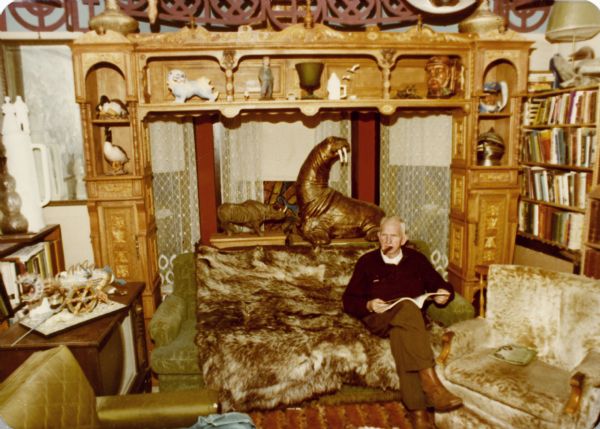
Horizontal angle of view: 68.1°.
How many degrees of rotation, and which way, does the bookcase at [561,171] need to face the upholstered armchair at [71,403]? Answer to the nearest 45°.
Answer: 0° — it already faces it

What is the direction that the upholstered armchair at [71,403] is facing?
to the viewer's right

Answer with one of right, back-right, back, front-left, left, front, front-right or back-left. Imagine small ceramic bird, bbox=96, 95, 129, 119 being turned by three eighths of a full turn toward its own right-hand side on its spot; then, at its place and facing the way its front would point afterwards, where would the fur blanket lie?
right

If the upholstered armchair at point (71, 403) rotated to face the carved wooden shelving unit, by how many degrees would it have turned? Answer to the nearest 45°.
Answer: approximately 45° to its left

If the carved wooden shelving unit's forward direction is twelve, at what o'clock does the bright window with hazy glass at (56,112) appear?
The bright window with hazy glass is roughly at 3 o'clock from the carved wooden shelving unit.

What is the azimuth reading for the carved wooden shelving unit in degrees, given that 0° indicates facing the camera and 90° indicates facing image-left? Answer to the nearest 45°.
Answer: approximately 0°

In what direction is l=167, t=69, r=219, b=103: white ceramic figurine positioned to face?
to the viewer's left

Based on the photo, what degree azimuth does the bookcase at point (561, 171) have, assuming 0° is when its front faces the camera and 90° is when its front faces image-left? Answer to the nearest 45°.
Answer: approximately 45°

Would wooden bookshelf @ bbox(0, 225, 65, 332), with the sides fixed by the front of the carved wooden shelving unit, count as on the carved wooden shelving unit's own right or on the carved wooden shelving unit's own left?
on the carved wooden shelving unit's own right

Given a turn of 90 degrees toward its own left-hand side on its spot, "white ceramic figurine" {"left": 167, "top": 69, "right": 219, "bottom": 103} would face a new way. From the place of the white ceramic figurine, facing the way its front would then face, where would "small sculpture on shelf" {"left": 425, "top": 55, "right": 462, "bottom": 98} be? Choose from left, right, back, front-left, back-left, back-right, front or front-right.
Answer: left

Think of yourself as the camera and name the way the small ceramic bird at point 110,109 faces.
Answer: facing to the left of the viewer
